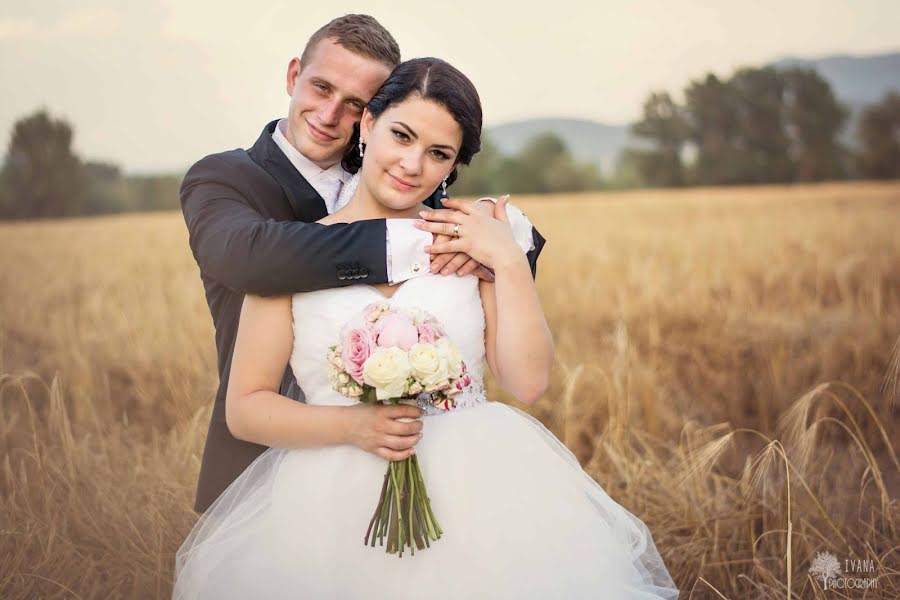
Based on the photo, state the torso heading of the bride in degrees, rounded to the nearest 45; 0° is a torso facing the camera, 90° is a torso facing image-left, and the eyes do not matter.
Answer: approximately 0°

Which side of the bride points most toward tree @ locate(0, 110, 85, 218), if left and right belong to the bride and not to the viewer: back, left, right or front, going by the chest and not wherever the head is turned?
back

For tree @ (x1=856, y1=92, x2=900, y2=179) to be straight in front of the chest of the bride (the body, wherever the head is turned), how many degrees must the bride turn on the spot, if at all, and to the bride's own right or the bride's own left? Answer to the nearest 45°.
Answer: approximately 135° to the bride's own left

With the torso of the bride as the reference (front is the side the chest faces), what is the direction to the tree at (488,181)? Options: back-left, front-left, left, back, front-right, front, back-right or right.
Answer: back

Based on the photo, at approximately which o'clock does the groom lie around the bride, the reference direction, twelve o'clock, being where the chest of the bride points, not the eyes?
The groom is roughly at 5 o'clock from the bride.

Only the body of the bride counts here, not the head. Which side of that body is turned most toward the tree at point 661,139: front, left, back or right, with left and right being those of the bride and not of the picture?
back

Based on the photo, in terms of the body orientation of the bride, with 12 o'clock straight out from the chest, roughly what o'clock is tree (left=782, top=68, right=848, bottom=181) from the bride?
The tree is roughly at 7 o'clock from the bride.
